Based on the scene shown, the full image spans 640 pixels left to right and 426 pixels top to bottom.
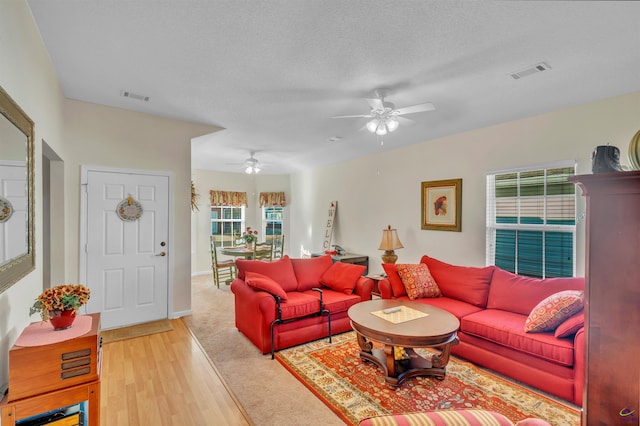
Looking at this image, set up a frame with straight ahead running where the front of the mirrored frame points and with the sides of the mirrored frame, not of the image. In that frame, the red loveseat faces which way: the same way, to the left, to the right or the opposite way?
to the right

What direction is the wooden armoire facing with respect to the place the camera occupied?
facing to the left of the viewer

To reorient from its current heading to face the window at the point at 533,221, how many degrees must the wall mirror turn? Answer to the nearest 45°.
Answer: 0° — it already faces it

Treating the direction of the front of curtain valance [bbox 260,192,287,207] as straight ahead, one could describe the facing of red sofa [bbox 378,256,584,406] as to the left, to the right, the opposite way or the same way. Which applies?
to the right

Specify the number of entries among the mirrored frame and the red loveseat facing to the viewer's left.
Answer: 0

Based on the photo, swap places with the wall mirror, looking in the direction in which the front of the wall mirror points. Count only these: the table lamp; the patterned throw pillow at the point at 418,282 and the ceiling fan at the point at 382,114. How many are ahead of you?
3

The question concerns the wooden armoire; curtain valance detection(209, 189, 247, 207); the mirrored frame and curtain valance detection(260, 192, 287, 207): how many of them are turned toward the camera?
2

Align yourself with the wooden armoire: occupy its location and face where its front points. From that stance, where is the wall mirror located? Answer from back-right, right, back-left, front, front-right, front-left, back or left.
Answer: front-left

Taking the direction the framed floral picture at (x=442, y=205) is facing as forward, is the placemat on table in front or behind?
in front

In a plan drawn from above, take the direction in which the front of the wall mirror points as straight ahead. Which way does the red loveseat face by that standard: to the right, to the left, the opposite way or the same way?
to the right

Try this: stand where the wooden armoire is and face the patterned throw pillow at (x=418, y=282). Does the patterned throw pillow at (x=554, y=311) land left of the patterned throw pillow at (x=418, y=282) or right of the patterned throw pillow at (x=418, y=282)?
right

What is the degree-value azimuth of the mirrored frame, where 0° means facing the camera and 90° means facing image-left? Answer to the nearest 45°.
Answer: approximately 270°

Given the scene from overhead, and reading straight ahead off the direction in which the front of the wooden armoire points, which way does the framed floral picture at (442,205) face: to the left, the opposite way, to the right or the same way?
to the left

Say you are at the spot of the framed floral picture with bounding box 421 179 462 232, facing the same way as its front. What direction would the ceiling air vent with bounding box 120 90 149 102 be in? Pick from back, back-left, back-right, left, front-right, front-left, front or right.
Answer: front

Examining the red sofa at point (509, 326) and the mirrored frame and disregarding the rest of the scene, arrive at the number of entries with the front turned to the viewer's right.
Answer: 1

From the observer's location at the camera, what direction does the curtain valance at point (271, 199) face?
facing the viewer

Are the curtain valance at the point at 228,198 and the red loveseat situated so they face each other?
no

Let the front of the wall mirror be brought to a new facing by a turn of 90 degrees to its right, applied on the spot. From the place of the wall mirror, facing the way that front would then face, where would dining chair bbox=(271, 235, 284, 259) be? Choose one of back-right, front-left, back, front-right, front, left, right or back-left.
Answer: back-left

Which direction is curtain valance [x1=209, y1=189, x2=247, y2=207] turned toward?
toward the camera

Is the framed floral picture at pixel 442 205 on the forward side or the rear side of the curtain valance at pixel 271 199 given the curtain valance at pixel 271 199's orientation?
on the forward side
